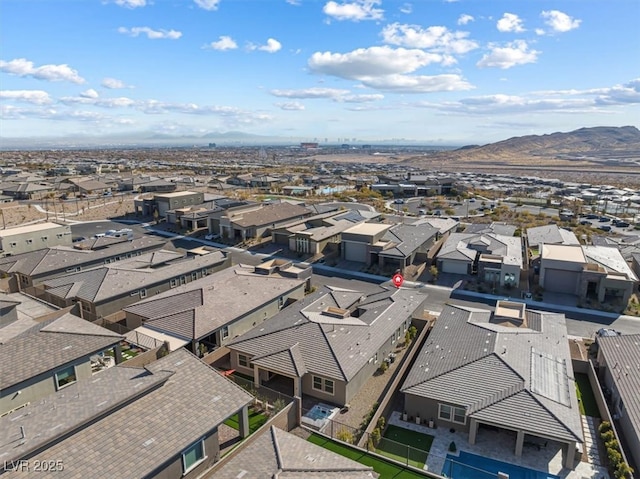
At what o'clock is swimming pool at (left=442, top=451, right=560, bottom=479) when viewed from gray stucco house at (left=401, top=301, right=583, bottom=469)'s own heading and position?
The swimming pool is roughly at 6 o'clock from the gray stucco house.

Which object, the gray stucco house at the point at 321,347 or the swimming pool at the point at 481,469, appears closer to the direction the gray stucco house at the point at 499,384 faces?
the gray stucco house

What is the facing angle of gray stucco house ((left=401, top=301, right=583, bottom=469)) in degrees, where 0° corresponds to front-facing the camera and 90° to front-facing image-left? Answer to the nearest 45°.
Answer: approximately 180°

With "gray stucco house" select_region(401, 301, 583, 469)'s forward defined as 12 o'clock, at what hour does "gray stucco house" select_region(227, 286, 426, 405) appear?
"gray stucco house" select_region(227, 286, 426, 405) is roughly at 9 o'clock from "gray stucco house" select_region(401, 301, 583, 469).
